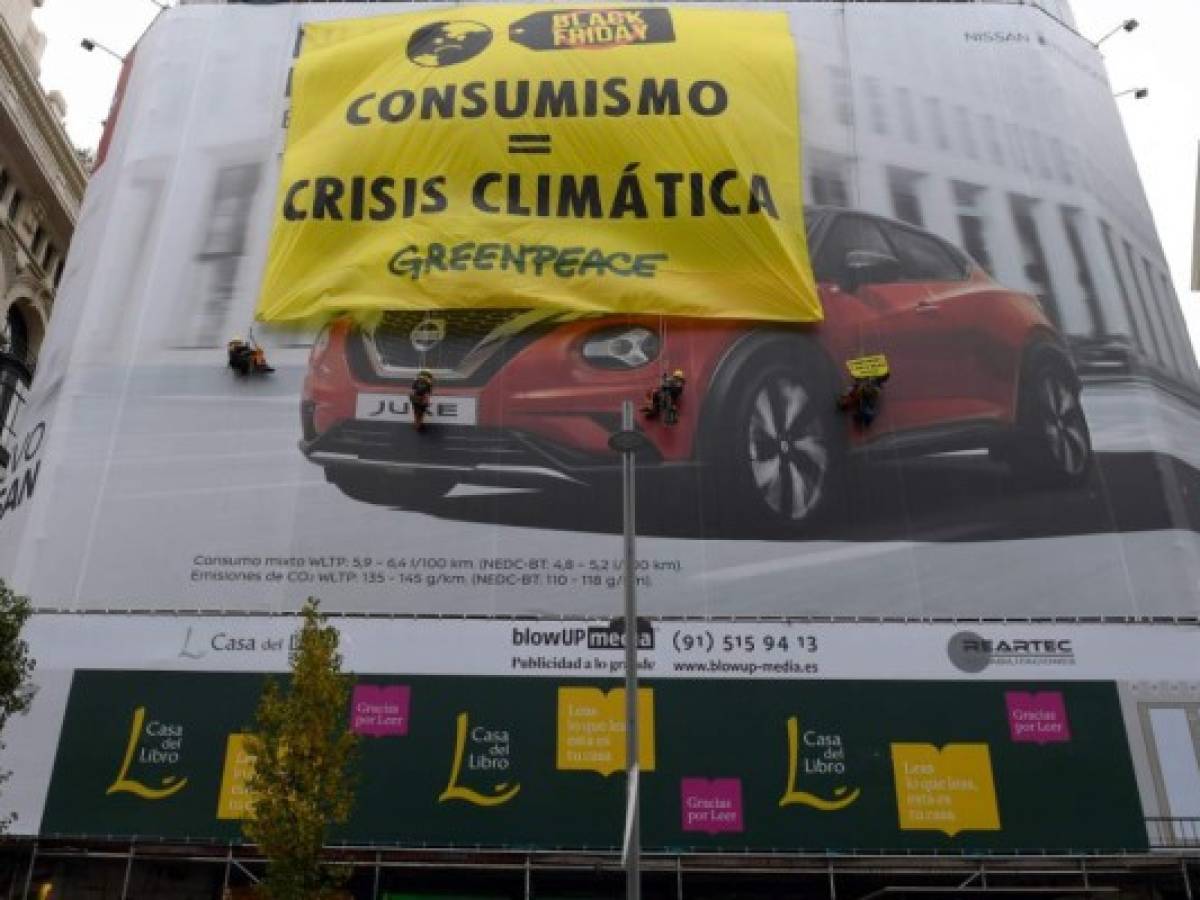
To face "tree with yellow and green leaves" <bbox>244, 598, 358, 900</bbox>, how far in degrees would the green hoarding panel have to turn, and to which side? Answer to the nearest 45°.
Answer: approximately 45° to its right

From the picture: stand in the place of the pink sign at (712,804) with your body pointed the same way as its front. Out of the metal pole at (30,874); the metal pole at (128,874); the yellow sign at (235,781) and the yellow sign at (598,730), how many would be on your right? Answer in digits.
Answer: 4

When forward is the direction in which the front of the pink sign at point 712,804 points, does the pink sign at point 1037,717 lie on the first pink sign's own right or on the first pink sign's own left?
on the first pink sign's own left

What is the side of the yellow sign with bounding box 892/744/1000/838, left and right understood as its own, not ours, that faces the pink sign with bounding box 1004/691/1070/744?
left

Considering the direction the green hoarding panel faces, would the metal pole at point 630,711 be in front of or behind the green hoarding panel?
in front

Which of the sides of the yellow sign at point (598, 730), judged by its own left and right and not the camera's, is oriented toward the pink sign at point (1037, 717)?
left

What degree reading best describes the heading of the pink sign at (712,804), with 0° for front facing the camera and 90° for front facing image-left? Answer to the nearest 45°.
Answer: approximately 0°

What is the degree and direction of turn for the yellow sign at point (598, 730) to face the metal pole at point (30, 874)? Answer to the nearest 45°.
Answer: approximately 90° to its right

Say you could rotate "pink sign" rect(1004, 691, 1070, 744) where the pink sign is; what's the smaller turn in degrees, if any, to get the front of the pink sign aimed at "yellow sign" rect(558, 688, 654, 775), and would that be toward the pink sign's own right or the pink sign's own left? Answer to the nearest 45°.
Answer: approximately 90° to the pink sign's own right

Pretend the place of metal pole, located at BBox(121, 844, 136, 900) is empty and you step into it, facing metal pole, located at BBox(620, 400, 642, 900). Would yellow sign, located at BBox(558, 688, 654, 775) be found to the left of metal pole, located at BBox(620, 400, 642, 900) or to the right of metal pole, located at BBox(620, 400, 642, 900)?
left
